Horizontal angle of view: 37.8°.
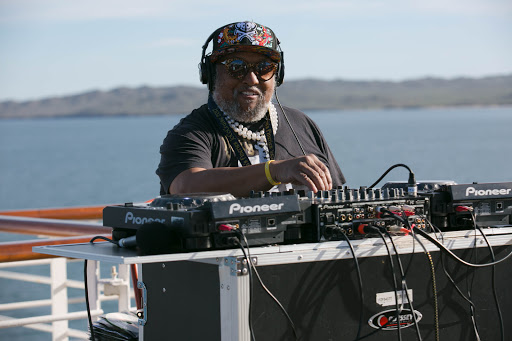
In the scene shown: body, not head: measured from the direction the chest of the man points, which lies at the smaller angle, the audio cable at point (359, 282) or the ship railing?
the audio cable

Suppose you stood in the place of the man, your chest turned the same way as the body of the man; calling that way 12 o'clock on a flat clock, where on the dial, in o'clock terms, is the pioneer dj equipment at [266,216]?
The pioneer dj equipment is roughly at 12 o'clock from the man.

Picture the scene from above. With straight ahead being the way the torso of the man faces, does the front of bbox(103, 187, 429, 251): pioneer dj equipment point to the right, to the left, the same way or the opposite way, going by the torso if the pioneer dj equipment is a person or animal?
the opposite way

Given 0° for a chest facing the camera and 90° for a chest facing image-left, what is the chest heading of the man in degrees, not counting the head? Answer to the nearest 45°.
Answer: approximately 0°

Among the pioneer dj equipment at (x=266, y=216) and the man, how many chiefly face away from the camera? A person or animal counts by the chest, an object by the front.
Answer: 1

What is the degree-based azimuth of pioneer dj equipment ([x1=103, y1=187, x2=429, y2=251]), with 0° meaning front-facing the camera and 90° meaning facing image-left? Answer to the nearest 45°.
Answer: approximately 180°

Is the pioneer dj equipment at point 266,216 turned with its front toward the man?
yes

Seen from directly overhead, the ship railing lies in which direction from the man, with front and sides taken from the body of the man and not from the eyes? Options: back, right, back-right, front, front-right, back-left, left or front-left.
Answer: back-right

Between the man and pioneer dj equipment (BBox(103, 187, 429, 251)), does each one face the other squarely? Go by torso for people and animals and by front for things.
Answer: yes

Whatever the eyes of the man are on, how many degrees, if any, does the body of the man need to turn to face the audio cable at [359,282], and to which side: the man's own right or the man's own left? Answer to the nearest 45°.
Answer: approximately 45° to the man's own left
